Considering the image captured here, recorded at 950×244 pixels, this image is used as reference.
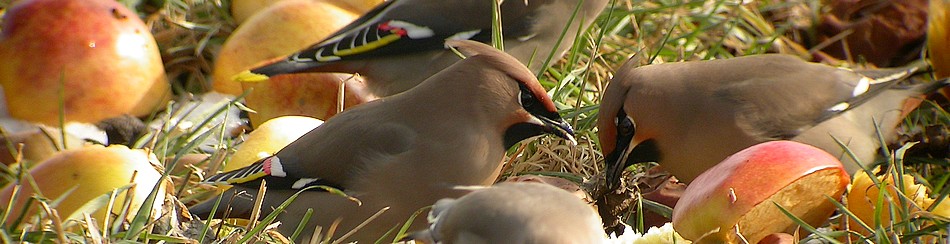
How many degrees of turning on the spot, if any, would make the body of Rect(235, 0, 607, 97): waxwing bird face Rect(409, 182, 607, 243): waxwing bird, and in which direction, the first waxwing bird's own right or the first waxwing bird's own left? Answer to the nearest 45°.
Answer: approximately 90° to the first waxwing bird's own right

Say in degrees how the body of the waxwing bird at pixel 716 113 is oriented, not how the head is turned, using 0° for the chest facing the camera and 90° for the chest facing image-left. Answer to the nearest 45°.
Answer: approximately 90°

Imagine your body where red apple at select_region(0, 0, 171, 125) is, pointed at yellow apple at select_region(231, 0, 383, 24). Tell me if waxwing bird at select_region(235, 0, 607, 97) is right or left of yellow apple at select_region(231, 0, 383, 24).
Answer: right

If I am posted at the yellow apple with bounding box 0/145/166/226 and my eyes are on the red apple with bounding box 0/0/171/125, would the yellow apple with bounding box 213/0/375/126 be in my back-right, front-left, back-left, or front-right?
front-right

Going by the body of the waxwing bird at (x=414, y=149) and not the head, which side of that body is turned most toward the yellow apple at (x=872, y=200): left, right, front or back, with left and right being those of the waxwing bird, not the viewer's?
front

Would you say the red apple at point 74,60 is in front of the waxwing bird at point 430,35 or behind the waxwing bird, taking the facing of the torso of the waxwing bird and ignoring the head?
behind

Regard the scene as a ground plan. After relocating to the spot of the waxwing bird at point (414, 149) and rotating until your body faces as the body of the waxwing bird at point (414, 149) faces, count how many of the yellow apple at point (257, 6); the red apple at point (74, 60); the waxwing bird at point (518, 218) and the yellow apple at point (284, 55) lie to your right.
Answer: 1

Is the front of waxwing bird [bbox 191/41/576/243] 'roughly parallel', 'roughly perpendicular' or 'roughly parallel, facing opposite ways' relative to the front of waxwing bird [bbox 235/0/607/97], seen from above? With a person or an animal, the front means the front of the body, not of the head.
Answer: roughly parallel

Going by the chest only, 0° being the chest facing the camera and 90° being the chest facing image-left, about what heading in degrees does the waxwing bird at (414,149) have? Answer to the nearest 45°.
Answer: approximately 270°

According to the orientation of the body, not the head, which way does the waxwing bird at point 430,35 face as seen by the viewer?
to the viewer's right
